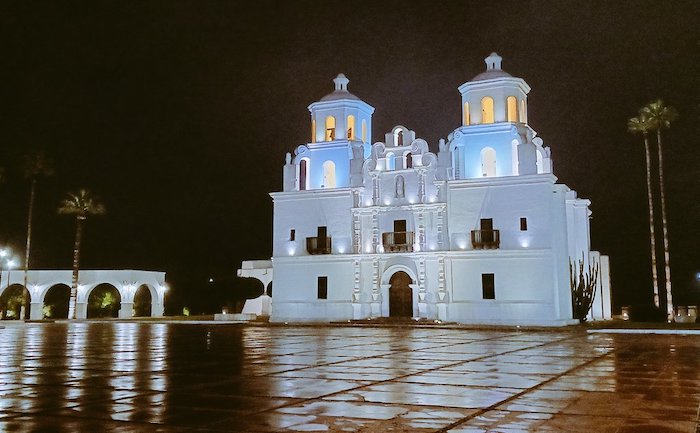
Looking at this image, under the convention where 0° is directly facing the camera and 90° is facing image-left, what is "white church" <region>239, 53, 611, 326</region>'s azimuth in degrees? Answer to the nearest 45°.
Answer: approximately 0°

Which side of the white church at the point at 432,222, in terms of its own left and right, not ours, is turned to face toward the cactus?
left
